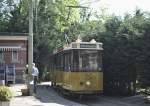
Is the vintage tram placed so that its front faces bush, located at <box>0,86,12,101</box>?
no

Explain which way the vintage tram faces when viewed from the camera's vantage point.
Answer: facing the viewer and to the right of the viewer
